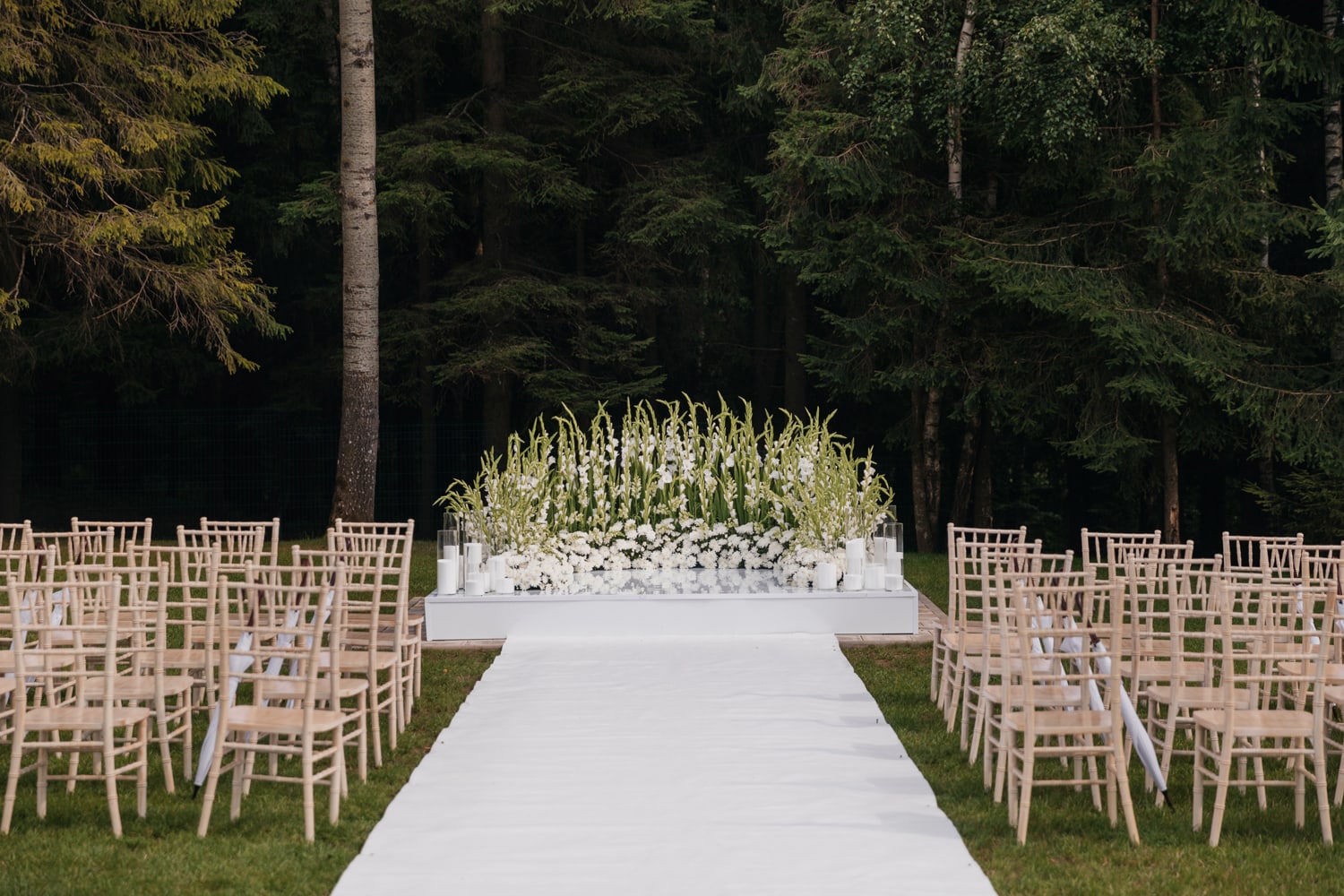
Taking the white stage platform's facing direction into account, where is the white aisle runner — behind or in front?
in front

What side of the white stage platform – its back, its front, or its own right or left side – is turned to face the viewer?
front

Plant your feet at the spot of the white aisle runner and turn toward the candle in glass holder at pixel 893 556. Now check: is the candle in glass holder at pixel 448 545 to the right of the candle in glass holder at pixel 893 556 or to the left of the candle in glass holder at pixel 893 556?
left

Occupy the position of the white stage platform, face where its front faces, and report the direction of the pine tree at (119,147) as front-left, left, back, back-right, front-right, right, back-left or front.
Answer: back-right
